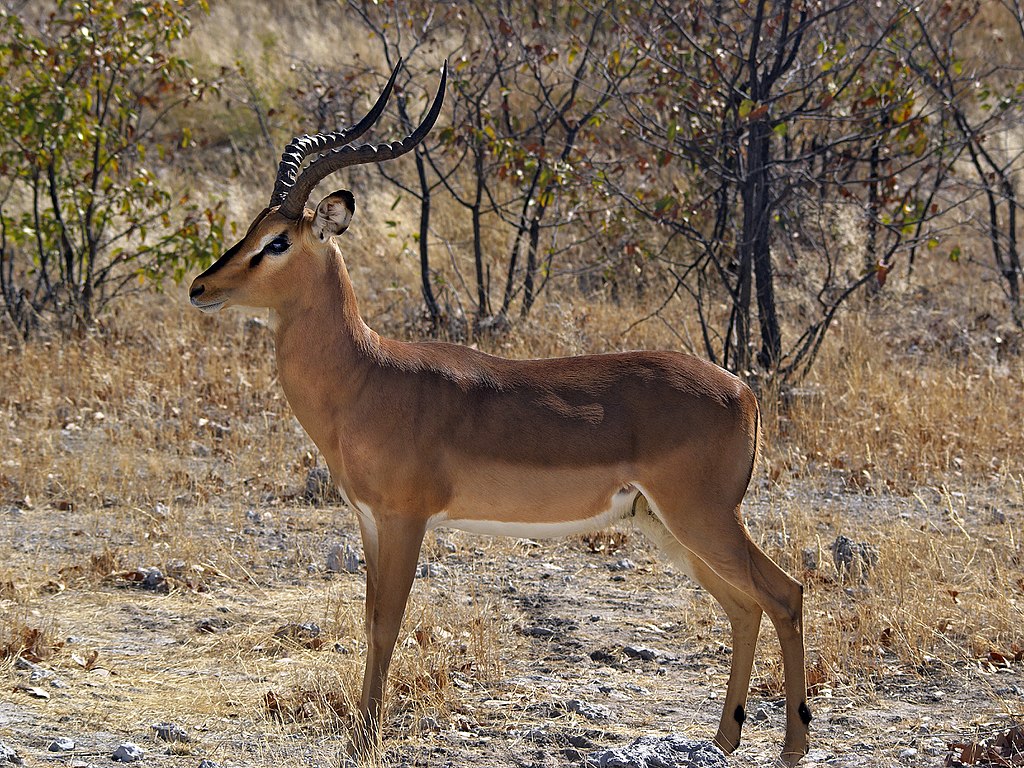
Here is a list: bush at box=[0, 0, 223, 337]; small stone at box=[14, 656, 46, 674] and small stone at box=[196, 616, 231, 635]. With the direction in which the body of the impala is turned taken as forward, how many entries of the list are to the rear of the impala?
0

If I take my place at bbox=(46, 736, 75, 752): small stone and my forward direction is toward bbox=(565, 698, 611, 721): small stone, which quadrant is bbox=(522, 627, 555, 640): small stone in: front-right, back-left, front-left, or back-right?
front-left

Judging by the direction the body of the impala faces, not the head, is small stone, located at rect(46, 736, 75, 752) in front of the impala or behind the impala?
in front

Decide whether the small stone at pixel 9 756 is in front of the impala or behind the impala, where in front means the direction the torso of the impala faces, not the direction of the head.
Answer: in front

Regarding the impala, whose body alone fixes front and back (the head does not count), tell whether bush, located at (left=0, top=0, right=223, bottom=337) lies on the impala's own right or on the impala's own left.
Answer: on the impala's own right

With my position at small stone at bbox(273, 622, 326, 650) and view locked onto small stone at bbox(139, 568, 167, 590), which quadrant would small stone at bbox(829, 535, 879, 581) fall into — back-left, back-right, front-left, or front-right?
back-right

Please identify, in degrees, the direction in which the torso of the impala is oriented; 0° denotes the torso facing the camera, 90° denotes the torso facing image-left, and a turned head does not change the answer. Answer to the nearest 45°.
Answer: approximately 90°

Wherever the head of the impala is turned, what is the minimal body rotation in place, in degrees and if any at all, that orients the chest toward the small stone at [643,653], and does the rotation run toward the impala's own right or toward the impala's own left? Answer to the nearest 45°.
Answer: approximately 135° to the impala's own right

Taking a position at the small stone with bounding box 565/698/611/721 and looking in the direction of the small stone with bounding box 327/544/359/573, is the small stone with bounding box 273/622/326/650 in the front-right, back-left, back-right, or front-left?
front-left

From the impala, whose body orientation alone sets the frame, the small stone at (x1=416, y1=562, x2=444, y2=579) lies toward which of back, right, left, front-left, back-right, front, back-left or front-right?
right

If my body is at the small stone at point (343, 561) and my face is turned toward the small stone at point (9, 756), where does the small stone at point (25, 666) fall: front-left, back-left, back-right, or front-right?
front-right

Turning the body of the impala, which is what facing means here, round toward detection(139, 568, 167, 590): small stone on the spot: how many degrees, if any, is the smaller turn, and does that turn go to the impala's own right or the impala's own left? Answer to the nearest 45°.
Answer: approximately 45° to the impala's own right

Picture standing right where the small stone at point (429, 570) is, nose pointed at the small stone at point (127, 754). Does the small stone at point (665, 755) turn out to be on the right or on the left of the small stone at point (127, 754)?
left

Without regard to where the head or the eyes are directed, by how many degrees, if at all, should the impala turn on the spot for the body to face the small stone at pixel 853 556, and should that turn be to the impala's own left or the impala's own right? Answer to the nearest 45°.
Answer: approximately 135° to the impala's own right

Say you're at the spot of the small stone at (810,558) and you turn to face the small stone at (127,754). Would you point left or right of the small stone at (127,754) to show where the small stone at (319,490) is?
right

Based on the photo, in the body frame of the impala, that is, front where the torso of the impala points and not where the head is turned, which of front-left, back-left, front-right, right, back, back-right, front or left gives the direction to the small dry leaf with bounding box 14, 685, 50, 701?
front

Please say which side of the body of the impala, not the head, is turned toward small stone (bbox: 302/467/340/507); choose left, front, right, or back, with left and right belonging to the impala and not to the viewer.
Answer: right
